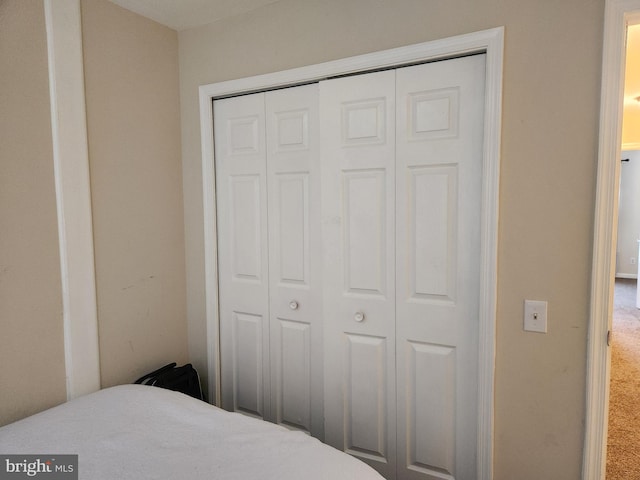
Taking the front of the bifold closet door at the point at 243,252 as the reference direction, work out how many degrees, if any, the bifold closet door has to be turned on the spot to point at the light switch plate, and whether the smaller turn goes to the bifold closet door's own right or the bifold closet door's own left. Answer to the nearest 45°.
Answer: approximately 90° to the bifold closet door's own left

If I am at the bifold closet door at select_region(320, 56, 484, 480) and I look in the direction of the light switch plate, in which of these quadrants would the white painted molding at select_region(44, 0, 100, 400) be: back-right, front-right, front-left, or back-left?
back-right

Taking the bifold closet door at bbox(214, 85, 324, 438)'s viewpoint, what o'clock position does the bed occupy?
The bed is roughly at 11 o'clock from the bifold closet door.

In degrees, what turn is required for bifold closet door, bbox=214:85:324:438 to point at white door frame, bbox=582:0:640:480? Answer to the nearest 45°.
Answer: approximately 90° to its left

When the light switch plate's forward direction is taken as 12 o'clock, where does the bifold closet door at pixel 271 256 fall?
The bifold closet door is roughly at 3 o'clock from the light switch plate.

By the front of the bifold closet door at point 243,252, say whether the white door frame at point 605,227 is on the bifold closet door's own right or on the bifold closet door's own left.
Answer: on the bifold closet door's own left

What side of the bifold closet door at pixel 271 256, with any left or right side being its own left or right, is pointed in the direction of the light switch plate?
left

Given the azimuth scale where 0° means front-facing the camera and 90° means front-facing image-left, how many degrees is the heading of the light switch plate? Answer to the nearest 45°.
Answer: approximately 0°

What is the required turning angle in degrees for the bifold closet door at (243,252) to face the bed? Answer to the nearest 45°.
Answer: approximately 45° to its left

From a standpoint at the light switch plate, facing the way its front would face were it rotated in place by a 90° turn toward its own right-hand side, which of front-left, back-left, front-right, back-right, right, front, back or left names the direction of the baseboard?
right

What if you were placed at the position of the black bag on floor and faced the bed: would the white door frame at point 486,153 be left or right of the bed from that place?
left
